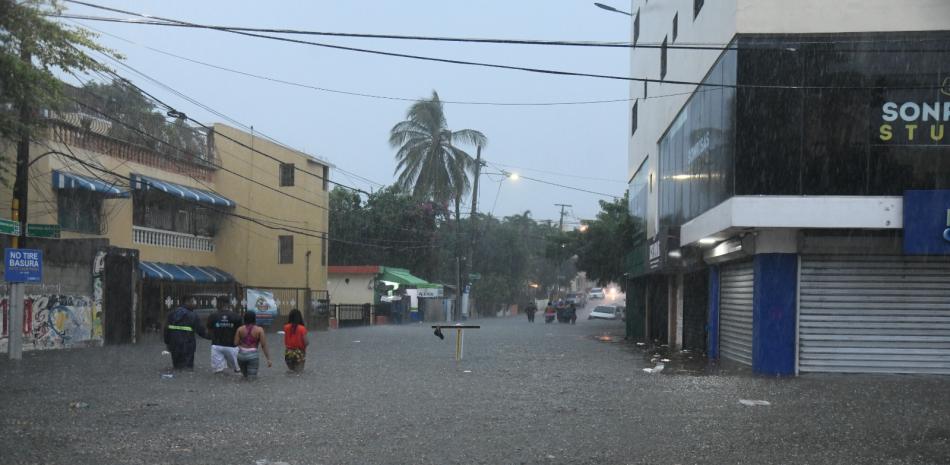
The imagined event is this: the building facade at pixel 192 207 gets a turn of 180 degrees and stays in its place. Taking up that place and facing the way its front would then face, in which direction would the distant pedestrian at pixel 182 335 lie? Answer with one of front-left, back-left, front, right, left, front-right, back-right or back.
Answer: back-left

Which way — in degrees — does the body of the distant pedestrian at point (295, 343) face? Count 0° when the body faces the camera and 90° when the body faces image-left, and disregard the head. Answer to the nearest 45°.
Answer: approximately 180°

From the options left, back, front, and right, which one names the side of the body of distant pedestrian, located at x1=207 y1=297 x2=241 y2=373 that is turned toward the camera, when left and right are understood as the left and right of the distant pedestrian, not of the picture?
back

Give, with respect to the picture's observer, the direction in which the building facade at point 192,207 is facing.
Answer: facing the viewer and to the right of the viewer

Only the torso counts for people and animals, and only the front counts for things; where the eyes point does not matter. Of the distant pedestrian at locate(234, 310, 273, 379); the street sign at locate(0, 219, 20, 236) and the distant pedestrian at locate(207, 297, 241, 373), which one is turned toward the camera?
the street sign

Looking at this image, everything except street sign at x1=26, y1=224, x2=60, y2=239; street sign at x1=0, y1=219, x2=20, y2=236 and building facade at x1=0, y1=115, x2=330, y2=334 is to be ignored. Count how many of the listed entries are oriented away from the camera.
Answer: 0

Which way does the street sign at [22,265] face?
toward the camera

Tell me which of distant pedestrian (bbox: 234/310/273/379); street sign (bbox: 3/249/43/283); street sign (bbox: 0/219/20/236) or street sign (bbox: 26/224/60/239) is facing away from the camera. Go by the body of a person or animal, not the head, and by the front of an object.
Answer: the distant pedestrian

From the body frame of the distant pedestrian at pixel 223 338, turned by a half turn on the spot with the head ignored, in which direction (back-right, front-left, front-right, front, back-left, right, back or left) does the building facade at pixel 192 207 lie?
back

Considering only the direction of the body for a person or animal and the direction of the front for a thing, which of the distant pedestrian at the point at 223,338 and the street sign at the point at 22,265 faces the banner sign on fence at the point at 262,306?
the distant pedestrian

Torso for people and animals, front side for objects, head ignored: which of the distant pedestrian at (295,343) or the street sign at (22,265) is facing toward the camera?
the street sign

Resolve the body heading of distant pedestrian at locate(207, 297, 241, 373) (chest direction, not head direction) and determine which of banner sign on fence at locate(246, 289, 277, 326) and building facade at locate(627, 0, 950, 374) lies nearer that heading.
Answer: the banner sign on fence

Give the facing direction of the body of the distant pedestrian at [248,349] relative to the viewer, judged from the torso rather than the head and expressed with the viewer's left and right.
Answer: facing away from the viewer

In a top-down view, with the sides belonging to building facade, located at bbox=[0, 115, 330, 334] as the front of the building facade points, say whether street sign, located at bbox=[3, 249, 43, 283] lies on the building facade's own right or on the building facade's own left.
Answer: on the building facade's own right

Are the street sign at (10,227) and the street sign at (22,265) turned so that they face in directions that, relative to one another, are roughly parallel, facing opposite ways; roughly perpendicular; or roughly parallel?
roughly parallel

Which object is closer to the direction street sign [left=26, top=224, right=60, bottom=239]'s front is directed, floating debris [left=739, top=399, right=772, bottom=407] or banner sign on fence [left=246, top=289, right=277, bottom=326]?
the floating debris
